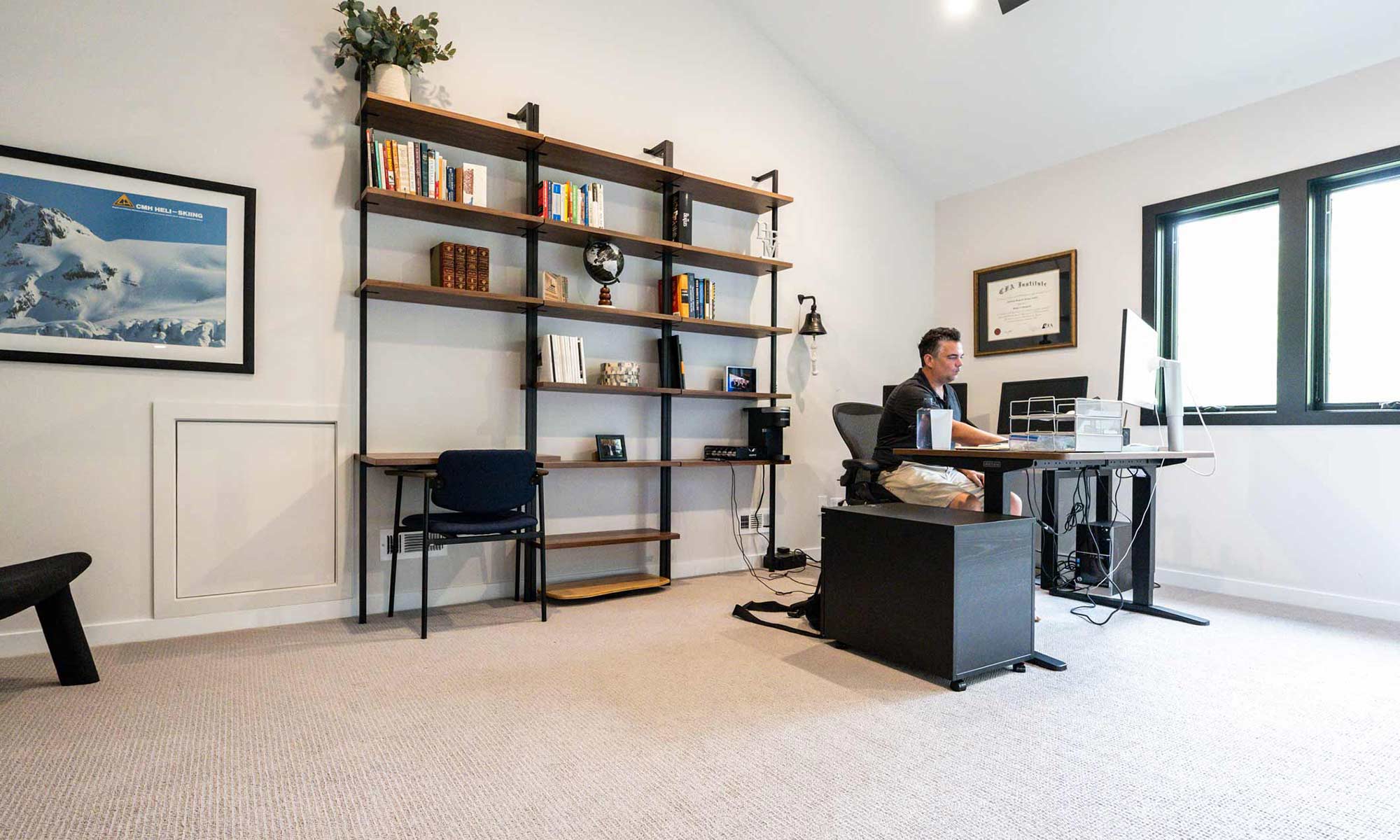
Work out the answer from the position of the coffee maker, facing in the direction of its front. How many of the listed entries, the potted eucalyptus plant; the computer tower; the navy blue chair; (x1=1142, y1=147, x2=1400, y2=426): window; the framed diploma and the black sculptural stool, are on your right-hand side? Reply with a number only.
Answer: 3

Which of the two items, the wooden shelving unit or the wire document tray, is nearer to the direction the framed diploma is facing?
the wooden shelving unit

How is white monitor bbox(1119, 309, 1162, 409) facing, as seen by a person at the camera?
facing away from the viewer and to the left of the viewer

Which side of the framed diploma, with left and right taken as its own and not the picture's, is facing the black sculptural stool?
front

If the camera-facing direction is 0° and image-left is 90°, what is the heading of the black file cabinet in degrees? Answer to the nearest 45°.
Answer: approximately 135°

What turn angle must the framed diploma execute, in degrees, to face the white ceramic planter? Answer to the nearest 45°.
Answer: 0° — it already faces it

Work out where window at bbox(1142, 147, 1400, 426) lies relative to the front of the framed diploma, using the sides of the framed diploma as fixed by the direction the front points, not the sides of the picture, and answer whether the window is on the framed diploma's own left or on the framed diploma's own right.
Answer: on the framed diploma's own left

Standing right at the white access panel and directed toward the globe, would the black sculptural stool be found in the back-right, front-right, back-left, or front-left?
back-right

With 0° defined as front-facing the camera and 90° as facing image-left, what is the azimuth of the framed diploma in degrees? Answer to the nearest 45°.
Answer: approximately 45°

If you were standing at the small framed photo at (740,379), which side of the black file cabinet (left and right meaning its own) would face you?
front

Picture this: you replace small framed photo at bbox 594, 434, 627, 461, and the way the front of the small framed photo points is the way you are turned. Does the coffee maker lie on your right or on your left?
on your left
